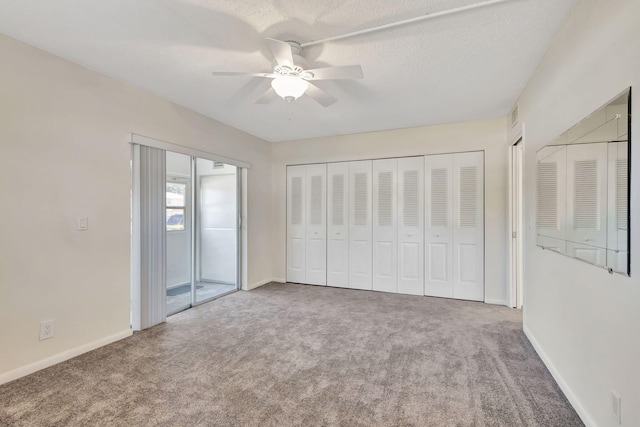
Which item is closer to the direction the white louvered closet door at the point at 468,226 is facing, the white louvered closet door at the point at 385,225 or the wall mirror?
the wall mirror

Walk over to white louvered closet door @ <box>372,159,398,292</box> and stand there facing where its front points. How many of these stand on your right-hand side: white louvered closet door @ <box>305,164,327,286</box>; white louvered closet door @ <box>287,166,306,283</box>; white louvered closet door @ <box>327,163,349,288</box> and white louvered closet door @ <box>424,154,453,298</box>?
3

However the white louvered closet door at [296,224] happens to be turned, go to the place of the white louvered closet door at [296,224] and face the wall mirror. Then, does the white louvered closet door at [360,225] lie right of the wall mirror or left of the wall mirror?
left

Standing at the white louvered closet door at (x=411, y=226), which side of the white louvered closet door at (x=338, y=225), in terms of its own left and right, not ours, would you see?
left

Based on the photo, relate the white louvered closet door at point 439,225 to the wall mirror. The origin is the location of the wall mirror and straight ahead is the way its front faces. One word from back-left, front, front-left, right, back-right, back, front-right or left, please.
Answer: right

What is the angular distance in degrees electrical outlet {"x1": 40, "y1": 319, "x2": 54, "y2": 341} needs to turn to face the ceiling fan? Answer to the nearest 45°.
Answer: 0° — it already faces it

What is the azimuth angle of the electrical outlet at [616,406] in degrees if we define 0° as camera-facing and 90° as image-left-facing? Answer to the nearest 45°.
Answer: approximately 45°

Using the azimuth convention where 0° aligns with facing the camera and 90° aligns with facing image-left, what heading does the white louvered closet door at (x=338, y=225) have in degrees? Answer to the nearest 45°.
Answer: approximately 0°

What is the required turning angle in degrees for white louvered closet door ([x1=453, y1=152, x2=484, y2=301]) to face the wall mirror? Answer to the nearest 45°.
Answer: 0° — it already faces it

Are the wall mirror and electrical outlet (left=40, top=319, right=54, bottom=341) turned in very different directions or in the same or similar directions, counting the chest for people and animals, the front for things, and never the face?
very different directions

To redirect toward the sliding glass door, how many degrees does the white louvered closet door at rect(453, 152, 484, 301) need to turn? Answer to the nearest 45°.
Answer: approximately 45° to its right

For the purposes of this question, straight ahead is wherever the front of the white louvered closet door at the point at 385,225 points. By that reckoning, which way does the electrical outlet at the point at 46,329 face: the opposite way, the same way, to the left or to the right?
to the left

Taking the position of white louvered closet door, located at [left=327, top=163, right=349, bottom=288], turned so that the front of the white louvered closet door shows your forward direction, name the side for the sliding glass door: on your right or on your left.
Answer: on your right
